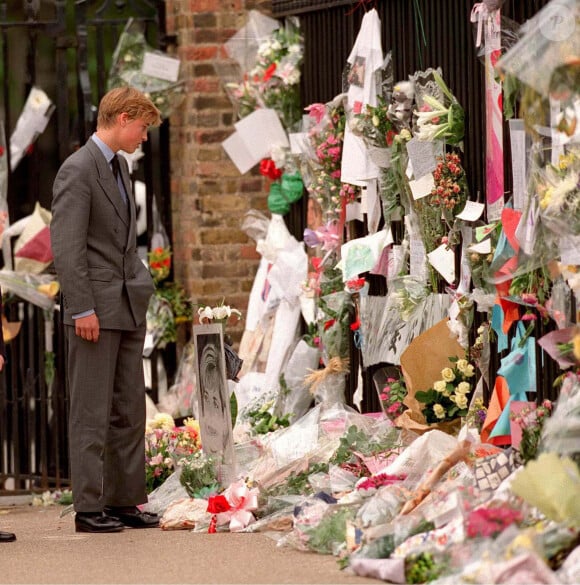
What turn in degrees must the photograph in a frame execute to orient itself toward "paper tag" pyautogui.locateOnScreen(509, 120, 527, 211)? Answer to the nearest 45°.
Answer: approximately 90° to its left

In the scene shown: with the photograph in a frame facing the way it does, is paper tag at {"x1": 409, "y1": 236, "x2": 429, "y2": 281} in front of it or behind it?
behind

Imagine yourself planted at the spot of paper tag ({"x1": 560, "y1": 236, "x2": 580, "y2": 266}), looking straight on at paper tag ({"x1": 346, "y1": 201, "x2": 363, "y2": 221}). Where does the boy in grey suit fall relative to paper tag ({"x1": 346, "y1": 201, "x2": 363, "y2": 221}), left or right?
left

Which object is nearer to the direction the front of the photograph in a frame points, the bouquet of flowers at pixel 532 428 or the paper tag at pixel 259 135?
the bouquet of flowers

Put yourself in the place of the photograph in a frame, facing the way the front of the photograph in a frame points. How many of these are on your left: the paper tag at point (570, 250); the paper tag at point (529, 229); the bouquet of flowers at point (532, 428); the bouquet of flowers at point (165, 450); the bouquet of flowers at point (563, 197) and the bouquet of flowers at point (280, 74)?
4

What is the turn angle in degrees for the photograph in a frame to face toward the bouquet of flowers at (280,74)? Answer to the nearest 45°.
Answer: approximately 135° to its right

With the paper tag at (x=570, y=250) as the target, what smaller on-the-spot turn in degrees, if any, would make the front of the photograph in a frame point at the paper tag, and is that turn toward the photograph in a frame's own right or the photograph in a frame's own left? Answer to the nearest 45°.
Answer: approximately 90° to the photograph in a frame's own left

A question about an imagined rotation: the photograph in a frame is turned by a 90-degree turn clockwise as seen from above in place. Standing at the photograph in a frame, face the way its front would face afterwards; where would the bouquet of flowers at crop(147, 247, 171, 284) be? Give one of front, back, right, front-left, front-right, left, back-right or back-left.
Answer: front-right

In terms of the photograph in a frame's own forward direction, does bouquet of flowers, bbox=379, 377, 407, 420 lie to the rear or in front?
to the rear

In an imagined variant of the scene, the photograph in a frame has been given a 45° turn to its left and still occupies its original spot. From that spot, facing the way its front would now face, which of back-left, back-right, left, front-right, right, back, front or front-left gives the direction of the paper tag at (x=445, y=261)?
left

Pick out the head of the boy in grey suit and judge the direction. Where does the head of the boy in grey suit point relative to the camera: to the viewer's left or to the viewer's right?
to the viewer's right

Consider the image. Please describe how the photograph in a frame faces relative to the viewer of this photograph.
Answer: facing the viewer and to the left of the viewer

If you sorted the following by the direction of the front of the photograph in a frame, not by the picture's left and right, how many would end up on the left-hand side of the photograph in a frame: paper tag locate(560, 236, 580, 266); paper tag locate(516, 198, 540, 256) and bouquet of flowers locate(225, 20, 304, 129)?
2

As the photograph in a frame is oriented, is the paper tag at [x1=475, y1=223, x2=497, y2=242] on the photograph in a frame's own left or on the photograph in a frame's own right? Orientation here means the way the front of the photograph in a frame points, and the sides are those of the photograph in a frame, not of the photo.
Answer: on the photograph in a frame's own left

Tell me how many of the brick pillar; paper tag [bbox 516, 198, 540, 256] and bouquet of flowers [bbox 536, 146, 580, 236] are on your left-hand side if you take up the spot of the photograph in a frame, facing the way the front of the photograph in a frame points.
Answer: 2
